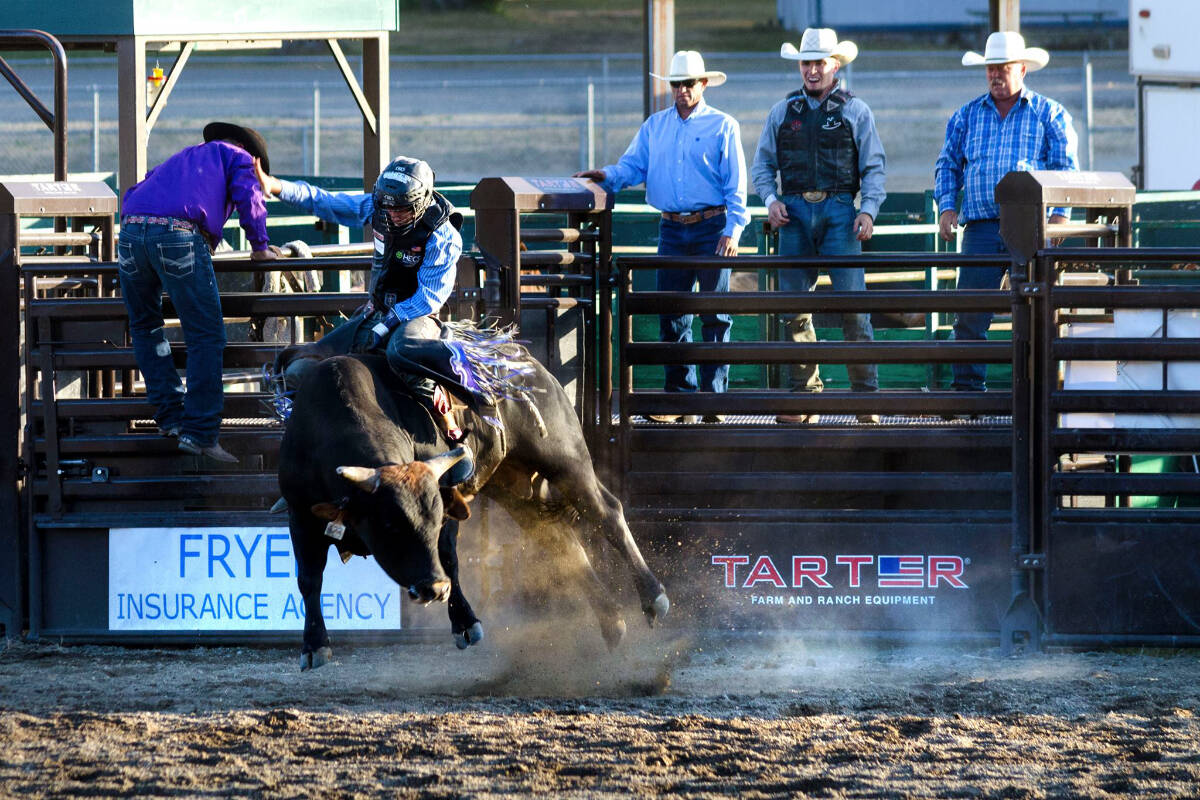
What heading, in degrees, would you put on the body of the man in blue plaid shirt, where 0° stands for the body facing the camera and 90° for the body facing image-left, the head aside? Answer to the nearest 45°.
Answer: approximately 45°

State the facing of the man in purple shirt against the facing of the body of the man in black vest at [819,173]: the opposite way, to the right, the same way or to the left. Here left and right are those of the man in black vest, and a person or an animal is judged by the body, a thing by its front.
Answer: the opposite way

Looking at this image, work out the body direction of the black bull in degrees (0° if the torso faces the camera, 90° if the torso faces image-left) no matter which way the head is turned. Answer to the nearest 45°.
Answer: approximately 45°

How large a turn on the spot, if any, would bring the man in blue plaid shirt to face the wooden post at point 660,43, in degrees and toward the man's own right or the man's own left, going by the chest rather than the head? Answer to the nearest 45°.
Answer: approximately 90° to the man's own right

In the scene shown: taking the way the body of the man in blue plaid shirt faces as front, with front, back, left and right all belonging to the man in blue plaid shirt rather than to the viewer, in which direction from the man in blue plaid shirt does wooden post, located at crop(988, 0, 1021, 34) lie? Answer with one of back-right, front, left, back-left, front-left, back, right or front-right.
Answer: back-right

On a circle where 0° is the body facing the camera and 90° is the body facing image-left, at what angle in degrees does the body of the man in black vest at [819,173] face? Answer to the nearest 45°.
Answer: approximately 0°

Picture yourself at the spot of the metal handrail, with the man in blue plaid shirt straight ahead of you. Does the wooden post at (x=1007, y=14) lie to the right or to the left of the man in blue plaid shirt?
left

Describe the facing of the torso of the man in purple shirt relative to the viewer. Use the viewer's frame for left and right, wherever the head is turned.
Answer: facing away from the viewer and to the right of the viewer

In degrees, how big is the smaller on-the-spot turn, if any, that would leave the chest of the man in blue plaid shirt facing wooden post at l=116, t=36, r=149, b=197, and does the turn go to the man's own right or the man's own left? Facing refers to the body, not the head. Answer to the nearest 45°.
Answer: approximately 45° to the man's own right

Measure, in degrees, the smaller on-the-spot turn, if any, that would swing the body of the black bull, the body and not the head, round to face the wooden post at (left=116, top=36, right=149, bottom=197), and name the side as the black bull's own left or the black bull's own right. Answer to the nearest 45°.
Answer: approximately 135° to the black bull's own right

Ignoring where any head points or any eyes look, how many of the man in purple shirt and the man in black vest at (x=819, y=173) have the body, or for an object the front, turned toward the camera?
1

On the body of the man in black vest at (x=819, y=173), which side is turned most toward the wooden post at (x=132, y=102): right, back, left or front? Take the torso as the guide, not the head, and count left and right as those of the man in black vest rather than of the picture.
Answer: right
